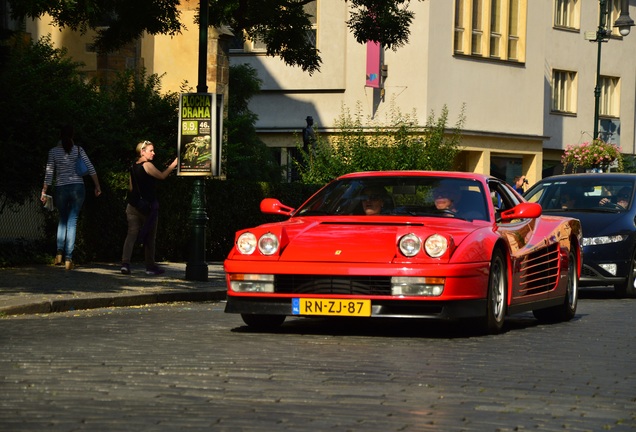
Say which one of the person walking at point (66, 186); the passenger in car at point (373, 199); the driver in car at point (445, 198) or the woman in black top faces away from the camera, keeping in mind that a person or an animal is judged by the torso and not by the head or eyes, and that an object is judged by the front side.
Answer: the person walking

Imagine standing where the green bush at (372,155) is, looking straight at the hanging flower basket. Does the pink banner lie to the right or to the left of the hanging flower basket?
left

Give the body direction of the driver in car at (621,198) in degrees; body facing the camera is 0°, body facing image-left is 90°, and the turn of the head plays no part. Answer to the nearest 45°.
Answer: approximately 45°

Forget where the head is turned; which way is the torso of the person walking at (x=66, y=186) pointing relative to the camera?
away from the camera

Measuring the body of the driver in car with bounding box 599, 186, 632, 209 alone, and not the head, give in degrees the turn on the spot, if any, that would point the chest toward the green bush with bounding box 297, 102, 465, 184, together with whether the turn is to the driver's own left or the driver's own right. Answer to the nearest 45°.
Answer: approximately 90° to the driver's own right

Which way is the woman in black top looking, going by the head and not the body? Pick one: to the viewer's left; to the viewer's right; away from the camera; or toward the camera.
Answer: to the viewer's right

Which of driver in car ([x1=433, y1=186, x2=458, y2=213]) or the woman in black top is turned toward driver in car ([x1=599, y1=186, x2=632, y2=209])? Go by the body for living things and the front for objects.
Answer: the woman in black top

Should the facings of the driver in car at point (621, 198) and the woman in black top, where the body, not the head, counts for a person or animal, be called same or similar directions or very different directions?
very different directions

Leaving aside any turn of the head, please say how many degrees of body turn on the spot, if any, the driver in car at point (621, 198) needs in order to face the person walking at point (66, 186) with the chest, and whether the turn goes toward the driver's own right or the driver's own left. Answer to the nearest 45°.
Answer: approximately 45° to the driver's own right

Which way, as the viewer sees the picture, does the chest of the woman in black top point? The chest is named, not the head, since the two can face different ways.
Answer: to the viewer's right

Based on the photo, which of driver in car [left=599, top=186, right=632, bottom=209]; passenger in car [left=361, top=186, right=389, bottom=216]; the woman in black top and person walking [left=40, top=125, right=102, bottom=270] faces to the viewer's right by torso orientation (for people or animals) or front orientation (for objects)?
the woman in black top

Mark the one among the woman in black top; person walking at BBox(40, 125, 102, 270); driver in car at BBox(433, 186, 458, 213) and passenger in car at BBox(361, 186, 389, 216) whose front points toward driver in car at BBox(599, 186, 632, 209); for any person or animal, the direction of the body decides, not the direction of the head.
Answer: the woman in black top
